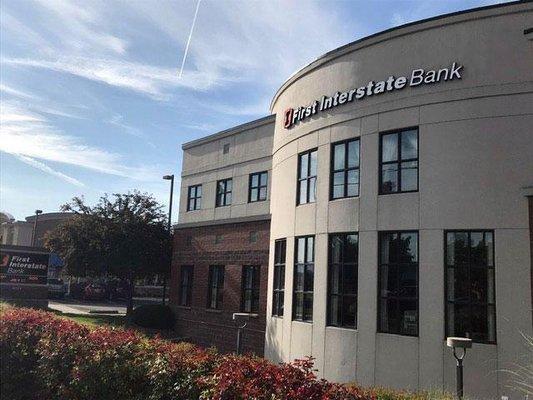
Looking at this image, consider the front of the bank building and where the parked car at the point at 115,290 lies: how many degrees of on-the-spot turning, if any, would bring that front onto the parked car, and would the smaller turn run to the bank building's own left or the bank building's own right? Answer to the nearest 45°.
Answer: approximately 90° to the bank building's own right

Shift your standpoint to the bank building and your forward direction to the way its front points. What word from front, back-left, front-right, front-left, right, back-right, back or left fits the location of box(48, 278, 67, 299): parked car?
right

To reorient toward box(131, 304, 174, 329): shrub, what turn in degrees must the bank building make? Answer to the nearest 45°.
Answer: approximately 90° to its right

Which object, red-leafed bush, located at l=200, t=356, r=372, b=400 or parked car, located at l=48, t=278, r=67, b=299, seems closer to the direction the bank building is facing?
the red-leafed bush

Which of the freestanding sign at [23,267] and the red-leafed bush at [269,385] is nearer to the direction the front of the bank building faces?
the red-leafed bush

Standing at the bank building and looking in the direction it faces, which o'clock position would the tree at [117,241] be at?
The tree is roughly at 3 o'clock from the bank building.

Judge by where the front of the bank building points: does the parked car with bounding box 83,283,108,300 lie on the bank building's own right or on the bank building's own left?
on the bank building's own right

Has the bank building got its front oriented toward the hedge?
yes

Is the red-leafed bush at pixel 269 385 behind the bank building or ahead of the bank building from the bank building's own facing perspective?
ahead

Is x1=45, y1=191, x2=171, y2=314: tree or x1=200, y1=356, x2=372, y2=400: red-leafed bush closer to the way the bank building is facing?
the red-leafed bush

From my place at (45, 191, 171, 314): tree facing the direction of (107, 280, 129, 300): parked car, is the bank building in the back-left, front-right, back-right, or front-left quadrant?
back-right

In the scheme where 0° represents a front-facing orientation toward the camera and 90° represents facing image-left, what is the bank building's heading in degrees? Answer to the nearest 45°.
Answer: approximately 45°
